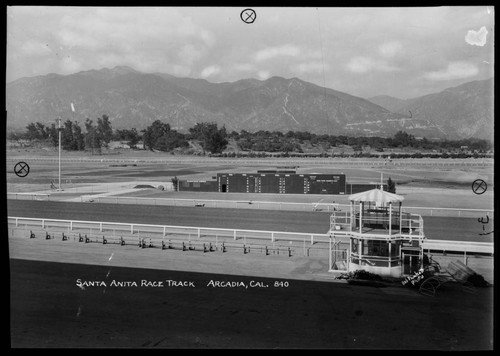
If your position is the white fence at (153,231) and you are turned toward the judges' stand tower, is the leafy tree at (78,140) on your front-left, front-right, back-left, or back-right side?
back-left

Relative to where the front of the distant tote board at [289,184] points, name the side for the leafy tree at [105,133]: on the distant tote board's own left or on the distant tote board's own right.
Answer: on the distant tote board's own right

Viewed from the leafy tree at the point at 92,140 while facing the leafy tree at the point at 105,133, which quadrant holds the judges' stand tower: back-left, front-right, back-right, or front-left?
front-right

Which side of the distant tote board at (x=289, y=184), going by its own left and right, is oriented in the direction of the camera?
front

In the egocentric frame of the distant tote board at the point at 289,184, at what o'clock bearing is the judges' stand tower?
The judges' stand tower is roughly at 12 o'clock from the distant tote board.

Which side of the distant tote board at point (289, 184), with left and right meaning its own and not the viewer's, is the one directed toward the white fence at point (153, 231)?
front
